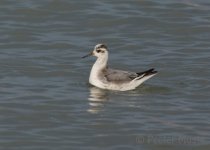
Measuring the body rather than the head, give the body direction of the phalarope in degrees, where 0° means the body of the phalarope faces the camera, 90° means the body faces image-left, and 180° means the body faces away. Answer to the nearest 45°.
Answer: approximately 90°
